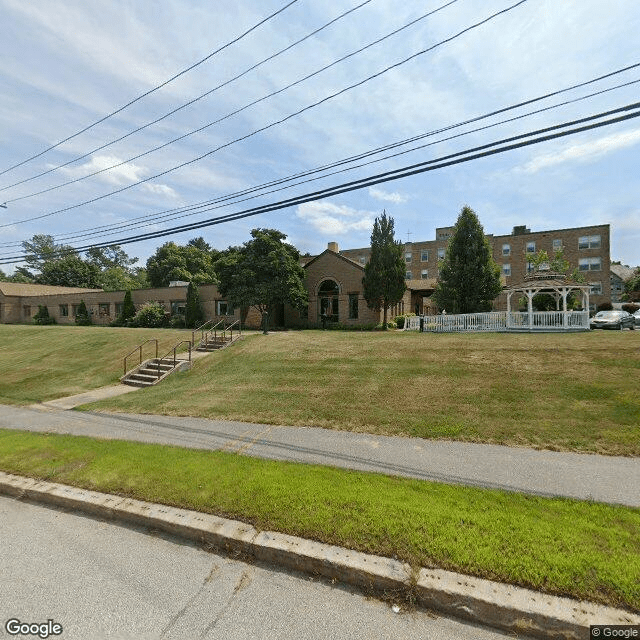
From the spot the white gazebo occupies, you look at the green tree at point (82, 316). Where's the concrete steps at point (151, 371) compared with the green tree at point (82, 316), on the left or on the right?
left

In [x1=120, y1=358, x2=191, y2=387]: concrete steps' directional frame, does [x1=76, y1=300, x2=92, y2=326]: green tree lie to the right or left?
on its right

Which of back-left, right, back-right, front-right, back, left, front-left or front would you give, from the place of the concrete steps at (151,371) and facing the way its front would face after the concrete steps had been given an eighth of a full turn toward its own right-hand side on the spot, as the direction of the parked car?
back

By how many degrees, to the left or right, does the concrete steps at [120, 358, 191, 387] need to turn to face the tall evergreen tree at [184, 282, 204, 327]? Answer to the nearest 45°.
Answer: approximately 135° to its right

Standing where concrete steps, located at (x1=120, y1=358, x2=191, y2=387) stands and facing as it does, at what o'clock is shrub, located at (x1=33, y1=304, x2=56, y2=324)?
The shrub is roughly at 4 o'clock from the concrete steps.

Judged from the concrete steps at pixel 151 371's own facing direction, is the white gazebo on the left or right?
on its left

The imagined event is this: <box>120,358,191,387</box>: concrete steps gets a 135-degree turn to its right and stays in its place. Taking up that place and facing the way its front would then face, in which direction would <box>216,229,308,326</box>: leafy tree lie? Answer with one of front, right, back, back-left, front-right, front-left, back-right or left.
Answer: front-right

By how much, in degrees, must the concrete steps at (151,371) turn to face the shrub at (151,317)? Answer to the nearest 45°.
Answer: approximately 135° to its right

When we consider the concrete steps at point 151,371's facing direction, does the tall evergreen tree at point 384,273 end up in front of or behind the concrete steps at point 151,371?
behind

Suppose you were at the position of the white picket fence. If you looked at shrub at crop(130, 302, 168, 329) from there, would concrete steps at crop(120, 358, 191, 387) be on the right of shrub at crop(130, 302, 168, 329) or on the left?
left

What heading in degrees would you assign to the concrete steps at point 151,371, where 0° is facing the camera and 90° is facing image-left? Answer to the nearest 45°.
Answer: approximately 45°

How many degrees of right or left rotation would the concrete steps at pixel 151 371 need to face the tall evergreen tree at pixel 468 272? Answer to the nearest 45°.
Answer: approximately 135° to its left
